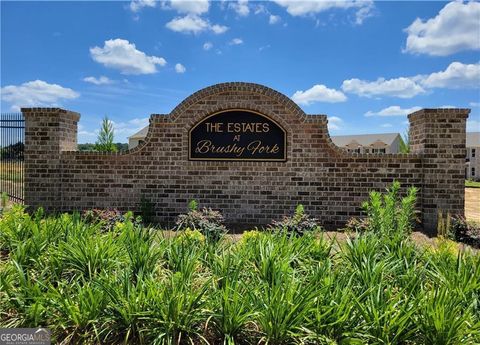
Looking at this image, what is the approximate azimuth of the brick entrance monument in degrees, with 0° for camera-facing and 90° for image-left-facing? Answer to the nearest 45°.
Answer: approximately 0°

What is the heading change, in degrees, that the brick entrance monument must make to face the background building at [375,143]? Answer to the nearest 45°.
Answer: approximately 180°

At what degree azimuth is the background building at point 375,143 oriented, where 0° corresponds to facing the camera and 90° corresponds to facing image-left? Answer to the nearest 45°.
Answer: approximately 0°

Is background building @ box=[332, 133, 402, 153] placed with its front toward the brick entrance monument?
yes

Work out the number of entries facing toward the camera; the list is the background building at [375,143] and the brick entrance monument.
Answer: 2
